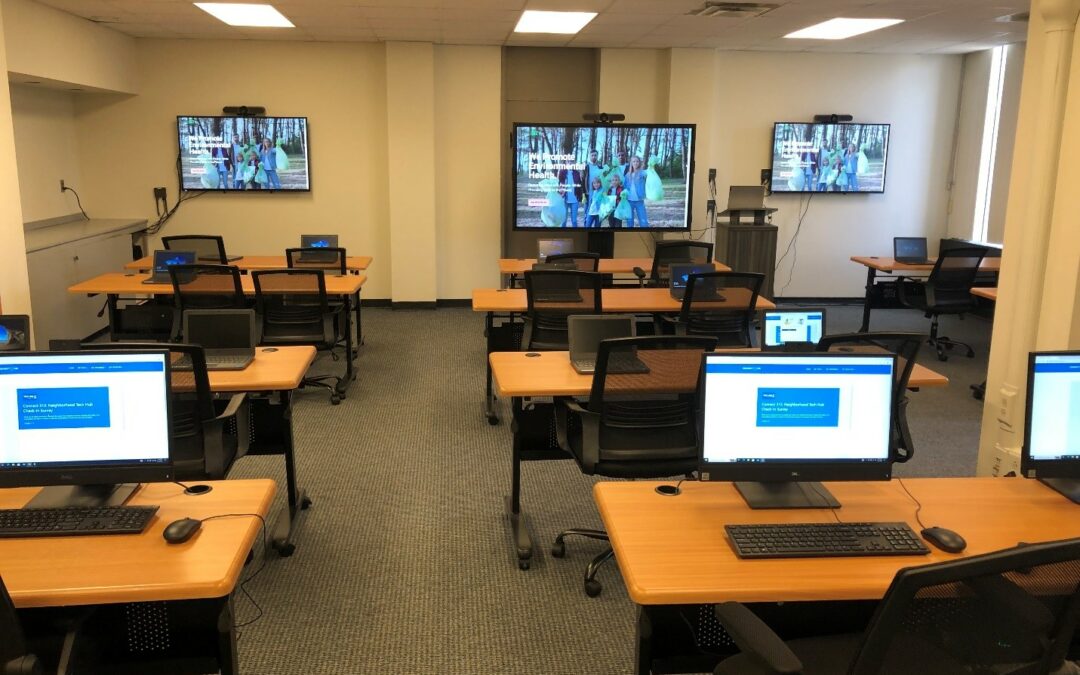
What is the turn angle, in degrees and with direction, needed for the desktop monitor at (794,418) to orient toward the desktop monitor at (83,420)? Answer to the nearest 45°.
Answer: approximately 90° to its right

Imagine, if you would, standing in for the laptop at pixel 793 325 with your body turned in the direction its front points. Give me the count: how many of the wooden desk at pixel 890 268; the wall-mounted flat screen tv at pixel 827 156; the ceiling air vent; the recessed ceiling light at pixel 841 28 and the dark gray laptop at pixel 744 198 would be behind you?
5

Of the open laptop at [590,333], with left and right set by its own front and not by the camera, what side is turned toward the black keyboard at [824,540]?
front

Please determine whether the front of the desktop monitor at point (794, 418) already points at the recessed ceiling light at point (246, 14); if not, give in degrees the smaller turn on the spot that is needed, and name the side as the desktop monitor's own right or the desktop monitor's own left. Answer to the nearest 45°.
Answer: approximately 135° to the desktop monitor's own right

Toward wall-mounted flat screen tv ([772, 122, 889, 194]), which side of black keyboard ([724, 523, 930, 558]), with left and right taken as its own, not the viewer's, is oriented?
back

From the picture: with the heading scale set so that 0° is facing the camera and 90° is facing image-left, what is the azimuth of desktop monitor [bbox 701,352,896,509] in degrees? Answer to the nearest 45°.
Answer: approximately 0°

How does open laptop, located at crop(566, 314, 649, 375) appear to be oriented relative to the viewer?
toward the camera

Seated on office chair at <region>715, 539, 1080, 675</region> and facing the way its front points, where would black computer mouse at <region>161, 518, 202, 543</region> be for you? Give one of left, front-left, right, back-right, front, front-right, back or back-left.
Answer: front-left

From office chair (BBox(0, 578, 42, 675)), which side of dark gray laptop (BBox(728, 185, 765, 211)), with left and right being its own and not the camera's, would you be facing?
back

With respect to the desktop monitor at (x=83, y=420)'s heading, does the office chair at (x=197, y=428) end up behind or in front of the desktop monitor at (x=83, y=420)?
behind

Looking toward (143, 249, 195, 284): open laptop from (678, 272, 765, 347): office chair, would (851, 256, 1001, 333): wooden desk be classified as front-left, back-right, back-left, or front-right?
back-right

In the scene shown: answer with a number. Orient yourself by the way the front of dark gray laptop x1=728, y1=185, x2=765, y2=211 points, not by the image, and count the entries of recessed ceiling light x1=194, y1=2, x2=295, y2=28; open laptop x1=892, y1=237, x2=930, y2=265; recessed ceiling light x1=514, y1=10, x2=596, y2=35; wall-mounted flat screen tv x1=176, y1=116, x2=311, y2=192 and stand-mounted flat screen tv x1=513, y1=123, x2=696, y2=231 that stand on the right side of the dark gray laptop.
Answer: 1

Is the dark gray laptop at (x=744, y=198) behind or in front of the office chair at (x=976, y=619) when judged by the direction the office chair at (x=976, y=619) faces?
in front

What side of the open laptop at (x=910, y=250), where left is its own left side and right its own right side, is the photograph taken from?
front

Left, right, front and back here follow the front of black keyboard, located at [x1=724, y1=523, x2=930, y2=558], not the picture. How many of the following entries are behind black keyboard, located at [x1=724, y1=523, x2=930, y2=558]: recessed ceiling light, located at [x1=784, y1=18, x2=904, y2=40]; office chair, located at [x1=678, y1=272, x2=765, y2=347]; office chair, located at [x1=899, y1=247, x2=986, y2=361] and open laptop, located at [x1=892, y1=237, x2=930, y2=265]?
4

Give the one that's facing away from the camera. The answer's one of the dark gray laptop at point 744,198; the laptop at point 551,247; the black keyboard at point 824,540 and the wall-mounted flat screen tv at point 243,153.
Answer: the dark gray laptop

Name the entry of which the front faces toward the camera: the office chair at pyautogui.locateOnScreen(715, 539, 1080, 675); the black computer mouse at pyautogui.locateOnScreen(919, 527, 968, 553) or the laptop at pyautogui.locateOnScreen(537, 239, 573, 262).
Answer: the laptop

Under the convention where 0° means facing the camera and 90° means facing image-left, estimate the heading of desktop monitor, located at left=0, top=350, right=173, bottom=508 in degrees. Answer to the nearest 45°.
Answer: approximately 0°

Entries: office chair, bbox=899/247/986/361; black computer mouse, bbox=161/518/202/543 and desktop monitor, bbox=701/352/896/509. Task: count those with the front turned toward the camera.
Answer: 1

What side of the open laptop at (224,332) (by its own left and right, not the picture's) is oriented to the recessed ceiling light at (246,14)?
back

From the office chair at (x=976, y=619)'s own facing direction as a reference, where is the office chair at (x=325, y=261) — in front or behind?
in front

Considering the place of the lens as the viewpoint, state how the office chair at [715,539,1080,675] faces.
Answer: facing away from the viewer and to the left of the viewer
